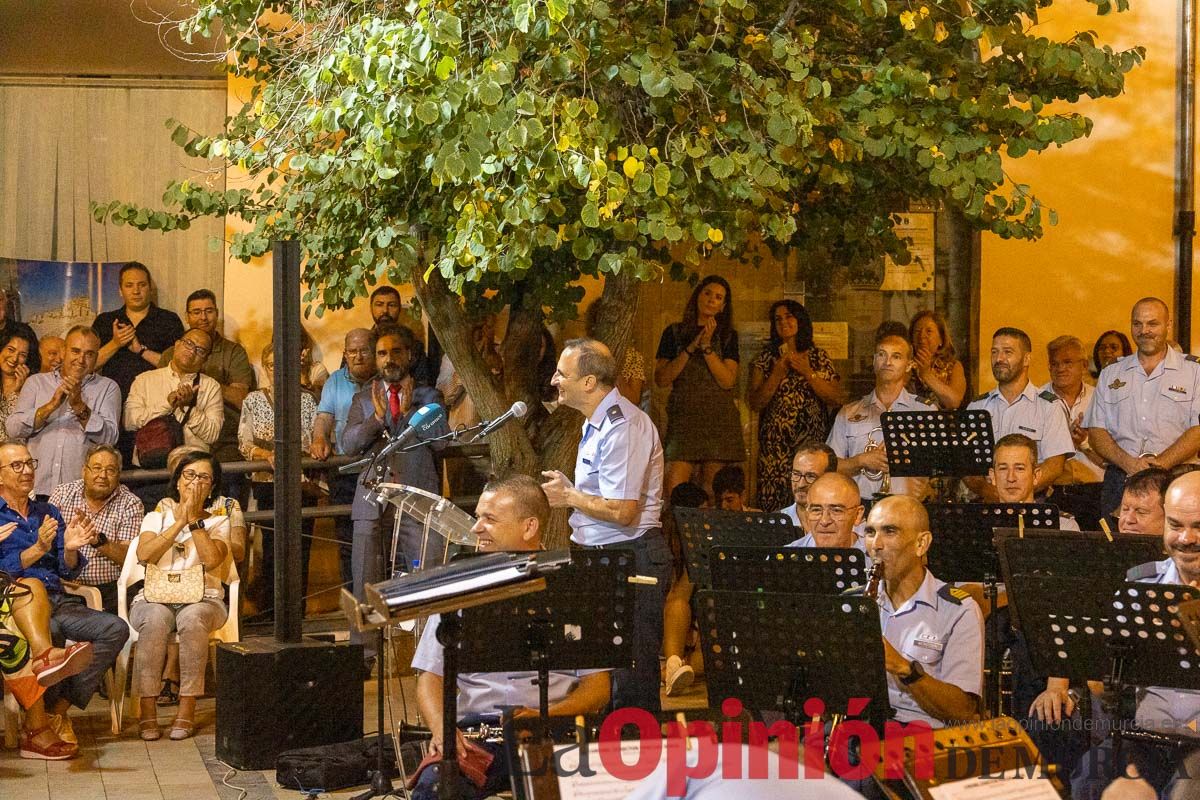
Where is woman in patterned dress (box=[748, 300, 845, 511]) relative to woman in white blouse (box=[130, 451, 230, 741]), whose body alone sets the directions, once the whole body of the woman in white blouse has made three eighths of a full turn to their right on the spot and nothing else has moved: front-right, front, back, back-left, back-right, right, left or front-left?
back-right

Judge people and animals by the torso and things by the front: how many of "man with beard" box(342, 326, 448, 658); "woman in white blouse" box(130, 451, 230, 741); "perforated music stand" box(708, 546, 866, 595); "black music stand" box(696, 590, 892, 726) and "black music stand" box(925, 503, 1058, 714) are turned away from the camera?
3

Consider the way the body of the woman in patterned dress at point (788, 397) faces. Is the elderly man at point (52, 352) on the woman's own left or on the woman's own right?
on the woman's own right

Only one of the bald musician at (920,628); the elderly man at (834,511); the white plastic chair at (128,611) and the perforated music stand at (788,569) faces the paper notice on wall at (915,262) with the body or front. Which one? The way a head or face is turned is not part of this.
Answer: the perforated music stand

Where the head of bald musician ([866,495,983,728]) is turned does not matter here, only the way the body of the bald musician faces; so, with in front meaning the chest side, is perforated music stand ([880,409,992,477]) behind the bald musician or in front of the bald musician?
behind

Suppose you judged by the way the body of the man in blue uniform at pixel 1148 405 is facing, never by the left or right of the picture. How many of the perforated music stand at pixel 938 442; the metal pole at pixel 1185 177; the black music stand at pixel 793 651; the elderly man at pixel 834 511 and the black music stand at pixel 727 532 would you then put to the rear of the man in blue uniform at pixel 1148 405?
1

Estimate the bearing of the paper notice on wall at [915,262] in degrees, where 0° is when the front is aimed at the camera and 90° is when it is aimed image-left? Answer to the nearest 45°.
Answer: approximately 0°

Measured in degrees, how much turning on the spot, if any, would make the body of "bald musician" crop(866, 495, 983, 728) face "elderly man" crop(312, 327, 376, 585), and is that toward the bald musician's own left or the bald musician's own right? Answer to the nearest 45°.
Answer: approximately 90° to the bald musician's own right

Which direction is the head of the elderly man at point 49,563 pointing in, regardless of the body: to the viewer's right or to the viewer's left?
to the viewer's right

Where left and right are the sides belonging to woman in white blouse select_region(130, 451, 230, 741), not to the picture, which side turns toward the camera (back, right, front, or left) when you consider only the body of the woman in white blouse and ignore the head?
front

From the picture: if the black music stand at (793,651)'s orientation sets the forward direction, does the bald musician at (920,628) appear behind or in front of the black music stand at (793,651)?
in front

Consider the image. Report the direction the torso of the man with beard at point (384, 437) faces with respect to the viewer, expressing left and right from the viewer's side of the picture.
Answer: facing the viewer

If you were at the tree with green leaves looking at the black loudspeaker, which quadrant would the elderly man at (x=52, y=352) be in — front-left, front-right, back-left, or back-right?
front-right

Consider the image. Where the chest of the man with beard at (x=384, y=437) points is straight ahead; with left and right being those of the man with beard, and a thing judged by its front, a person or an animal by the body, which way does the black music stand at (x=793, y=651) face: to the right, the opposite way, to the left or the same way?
the opposite way

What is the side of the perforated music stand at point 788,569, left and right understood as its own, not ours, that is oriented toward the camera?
back

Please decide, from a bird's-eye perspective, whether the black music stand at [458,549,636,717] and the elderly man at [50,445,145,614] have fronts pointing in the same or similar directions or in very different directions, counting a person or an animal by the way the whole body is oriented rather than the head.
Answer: very different directions

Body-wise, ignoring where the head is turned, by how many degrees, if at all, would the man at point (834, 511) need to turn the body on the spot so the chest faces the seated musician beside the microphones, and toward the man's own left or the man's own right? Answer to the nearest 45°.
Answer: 0° — they already face them
